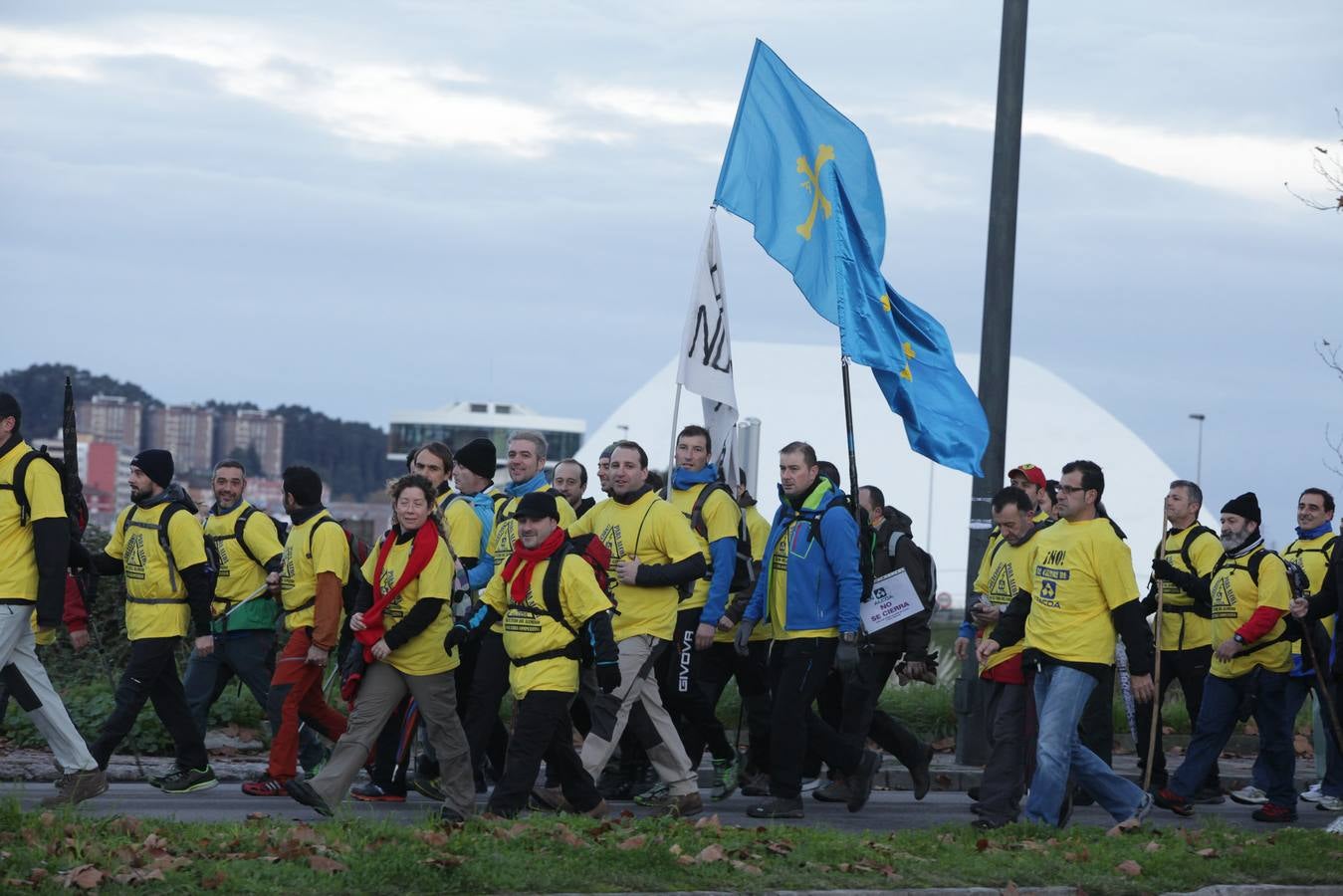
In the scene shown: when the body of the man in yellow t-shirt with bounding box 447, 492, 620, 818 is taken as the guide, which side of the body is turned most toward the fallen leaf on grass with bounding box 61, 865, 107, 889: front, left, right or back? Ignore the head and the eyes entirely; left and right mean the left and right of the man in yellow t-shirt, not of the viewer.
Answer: front

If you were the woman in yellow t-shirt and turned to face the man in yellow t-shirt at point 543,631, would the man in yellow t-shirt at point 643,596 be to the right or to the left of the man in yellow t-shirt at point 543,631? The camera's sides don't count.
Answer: left

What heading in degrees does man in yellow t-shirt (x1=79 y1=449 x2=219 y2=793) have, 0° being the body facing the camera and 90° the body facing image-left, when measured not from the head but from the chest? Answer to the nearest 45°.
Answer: approximately 45°

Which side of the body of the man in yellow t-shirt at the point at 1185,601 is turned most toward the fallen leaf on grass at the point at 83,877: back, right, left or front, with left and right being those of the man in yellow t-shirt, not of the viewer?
front

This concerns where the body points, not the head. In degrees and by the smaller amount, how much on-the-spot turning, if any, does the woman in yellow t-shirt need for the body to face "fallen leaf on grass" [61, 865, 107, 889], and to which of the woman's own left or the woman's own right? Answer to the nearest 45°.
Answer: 0° — they already face it

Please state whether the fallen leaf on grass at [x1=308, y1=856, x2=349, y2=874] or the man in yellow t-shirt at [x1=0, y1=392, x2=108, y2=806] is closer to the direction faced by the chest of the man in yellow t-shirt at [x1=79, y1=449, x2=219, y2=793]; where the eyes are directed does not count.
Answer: the man in yellow t-shirt

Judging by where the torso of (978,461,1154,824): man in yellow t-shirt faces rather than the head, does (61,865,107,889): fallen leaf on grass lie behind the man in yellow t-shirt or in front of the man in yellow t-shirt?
in front

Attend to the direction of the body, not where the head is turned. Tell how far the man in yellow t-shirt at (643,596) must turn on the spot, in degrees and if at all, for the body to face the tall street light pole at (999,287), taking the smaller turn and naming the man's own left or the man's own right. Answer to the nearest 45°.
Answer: approximately 180°

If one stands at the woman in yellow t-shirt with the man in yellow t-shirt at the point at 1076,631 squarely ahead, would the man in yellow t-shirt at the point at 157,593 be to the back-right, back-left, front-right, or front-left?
back-left

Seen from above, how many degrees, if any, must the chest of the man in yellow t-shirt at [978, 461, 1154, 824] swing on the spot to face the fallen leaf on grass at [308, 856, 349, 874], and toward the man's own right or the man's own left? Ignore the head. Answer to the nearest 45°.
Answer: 0° — they already face it
